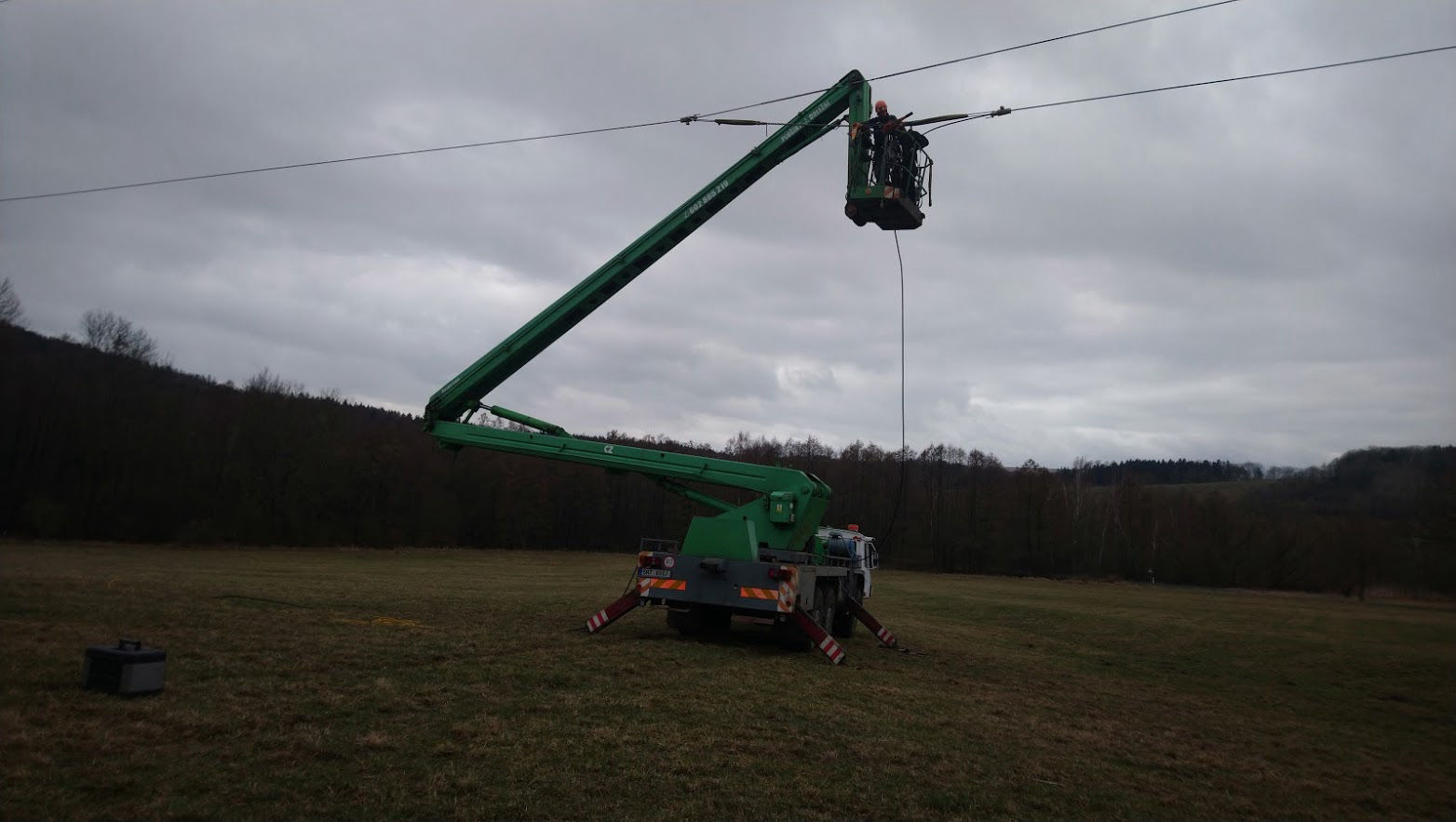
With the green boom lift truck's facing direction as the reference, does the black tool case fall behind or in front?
behind

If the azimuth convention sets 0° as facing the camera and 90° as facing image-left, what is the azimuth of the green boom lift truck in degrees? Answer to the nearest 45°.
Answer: approximately 225°
